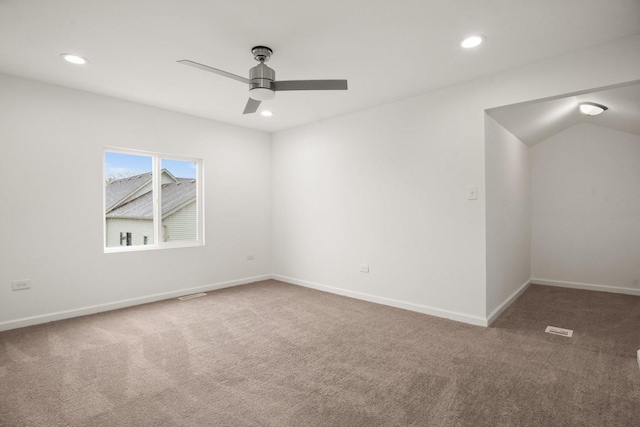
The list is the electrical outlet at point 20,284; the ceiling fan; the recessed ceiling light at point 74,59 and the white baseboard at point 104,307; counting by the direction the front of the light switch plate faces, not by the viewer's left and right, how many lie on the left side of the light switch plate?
0

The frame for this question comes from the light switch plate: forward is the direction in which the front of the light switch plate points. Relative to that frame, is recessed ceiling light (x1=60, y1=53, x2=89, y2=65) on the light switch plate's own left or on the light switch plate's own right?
on the light switch plate's own right

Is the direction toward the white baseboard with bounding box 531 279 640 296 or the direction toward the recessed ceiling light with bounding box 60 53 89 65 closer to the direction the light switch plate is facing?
the recessed ceiling light

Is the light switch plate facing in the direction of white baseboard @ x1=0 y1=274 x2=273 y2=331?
no

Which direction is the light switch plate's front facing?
toward the camera

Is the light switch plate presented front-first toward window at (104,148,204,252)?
no

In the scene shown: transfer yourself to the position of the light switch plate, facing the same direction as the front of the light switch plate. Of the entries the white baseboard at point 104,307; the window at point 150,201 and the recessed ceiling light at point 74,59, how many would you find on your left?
0

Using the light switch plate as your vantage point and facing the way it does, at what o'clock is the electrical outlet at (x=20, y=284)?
The electrical outlet is roughly at 2 o'clock from the light switch plate.

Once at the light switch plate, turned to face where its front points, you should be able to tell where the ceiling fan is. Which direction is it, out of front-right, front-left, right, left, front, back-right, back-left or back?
front-right

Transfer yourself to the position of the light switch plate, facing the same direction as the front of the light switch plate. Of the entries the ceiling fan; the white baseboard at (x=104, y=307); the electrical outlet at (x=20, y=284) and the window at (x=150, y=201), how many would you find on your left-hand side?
0

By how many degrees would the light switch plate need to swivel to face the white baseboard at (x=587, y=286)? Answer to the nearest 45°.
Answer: approximately 135° to its left

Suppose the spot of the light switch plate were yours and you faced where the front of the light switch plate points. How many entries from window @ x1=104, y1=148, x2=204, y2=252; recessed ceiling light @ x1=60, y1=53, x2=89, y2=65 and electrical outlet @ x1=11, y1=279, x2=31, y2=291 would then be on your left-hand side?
0
